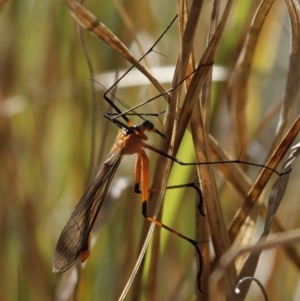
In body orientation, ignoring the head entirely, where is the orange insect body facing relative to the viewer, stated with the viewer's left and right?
facing to the right of the viewer
